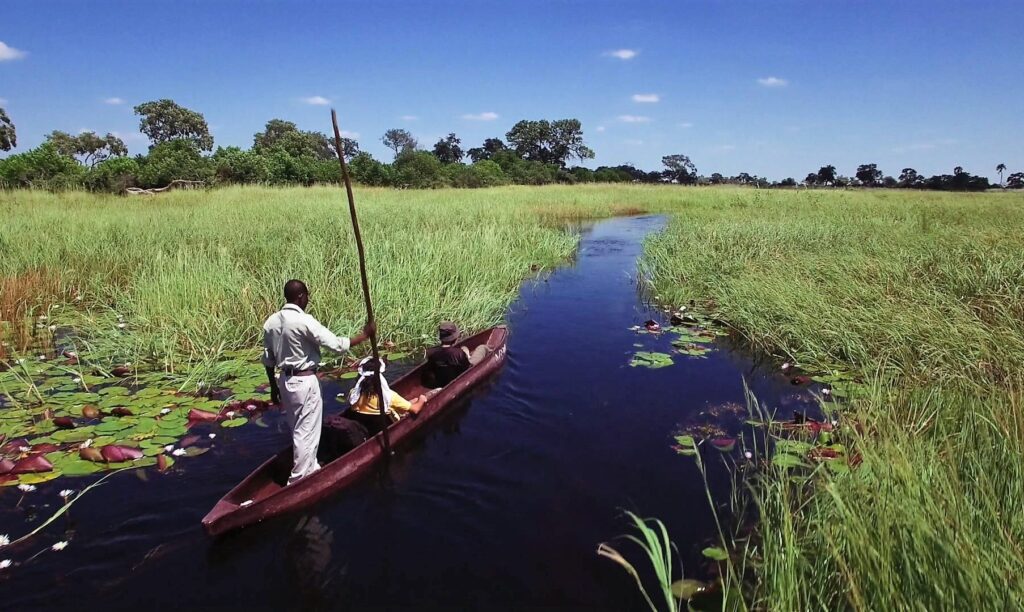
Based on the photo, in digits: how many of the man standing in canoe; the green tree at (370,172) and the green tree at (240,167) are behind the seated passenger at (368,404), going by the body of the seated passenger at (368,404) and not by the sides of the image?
1

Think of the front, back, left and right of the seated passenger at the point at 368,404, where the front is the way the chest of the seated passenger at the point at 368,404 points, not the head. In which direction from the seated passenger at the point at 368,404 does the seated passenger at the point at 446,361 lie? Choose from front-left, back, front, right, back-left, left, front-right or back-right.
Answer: front

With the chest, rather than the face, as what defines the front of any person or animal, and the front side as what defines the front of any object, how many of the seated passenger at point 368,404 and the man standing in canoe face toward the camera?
0

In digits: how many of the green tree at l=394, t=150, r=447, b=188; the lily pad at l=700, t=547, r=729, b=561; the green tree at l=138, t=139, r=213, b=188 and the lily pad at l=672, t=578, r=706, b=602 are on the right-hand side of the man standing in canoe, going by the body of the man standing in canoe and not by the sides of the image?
2

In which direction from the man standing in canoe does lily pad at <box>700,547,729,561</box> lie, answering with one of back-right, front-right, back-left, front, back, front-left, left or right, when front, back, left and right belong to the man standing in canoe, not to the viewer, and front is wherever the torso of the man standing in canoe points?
right

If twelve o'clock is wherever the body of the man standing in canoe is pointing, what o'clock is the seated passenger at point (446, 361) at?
The seated passenger is roughly at 12 o'clock from the man standing in canoe.

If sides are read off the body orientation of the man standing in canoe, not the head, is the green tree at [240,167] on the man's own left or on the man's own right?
on the man's own left

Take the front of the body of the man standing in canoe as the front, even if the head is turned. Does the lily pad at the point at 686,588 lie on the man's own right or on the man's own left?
on the man's own right

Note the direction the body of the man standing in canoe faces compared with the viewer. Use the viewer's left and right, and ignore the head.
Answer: facing away from the viewer and to the right of the viewer

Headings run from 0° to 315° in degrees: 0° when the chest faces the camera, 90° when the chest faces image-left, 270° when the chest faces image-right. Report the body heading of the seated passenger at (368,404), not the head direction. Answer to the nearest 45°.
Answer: approximately 225°

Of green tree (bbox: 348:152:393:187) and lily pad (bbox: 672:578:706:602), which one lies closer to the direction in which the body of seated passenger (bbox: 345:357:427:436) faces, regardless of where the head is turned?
the green tree
